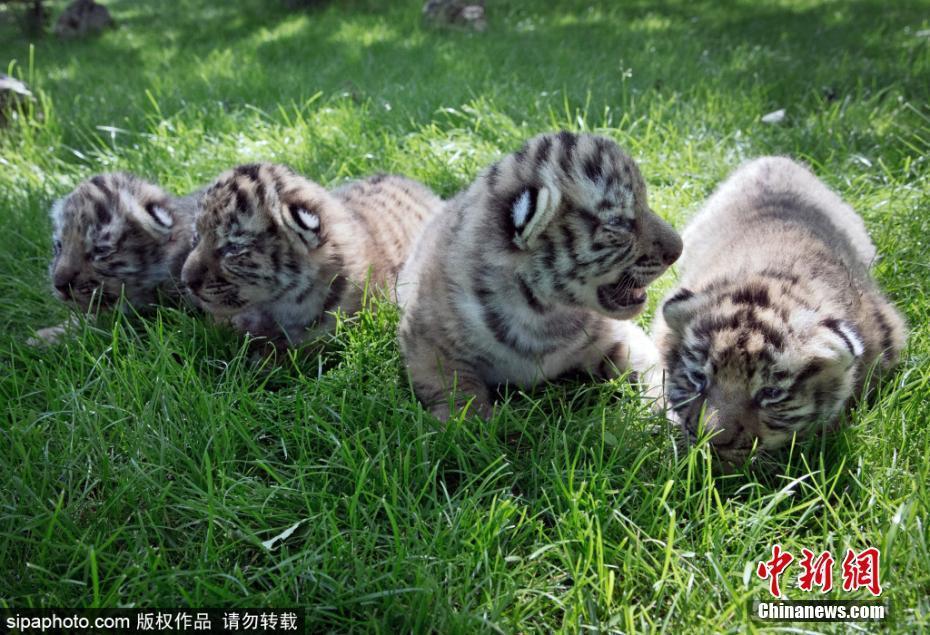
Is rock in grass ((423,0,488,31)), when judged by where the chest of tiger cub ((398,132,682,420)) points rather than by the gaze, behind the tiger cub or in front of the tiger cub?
behind

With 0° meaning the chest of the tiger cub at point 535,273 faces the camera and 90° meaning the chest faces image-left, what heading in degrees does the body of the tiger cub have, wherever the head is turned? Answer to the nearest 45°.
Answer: approximately 315°

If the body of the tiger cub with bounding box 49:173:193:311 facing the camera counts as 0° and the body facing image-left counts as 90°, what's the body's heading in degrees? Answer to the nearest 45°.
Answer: approximately 45°

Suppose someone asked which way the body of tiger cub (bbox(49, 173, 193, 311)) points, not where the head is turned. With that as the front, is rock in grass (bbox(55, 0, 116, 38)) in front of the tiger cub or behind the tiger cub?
behind

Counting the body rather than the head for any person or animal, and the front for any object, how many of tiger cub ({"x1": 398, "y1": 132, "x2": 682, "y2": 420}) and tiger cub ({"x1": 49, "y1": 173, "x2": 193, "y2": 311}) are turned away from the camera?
0

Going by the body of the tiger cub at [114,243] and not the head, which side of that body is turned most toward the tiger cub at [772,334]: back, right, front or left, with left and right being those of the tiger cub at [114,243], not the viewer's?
left

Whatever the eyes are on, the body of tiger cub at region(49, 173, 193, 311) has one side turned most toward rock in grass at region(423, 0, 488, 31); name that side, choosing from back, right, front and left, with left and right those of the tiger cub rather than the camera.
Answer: back

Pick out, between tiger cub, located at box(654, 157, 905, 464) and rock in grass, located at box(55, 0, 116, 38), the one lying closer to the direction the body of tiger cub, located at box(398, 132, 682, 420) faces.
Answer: the tiger cub

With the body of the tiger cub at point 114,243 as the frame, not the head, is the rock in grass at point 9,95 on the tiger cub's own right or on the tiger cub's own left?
on the tiger cub's own right

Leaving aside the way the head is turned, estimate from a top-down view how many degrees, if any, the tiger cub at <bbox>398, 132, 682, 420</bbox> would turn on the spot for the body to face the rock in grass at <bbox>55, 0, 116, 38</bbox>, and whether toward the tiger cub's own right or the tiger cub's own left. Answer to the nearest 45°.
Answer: approximately 180°

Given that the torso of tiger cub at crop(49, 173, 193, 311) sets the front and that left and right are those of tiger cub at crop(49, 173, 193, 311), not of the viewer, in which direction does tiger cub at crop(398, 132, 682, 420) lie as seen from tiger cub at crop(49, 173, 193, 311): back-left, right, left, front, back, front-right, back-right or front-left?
left

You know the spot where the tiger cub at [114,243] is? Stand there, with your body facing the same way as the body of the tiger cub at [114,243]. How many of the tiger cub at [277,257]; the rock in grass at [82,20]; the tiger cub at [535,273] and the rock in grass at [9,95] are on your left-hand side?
2
